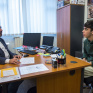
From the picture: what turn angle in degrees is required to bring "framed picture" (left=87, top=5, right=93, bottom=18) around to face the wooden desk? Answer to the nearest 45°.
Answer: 0° — it already faces it

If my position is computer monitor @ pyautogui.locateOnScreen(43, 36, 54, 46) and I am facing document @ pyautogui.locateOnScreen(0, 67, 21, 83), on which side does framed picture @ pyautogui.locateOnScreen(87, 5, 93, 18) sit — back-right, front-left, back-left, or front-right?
back-left

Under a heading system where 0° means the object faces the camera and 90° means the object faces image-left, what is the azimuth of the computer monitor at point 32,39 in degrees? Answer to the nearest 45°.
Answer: approximately 0°

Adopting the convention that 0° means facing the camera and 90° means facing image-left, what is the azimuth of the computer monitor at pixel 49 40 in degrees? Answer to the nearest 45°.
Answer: approximately 0°

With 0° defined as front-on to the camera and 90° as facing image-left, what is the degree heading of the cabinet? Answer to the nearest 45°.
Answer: approximately 45°
